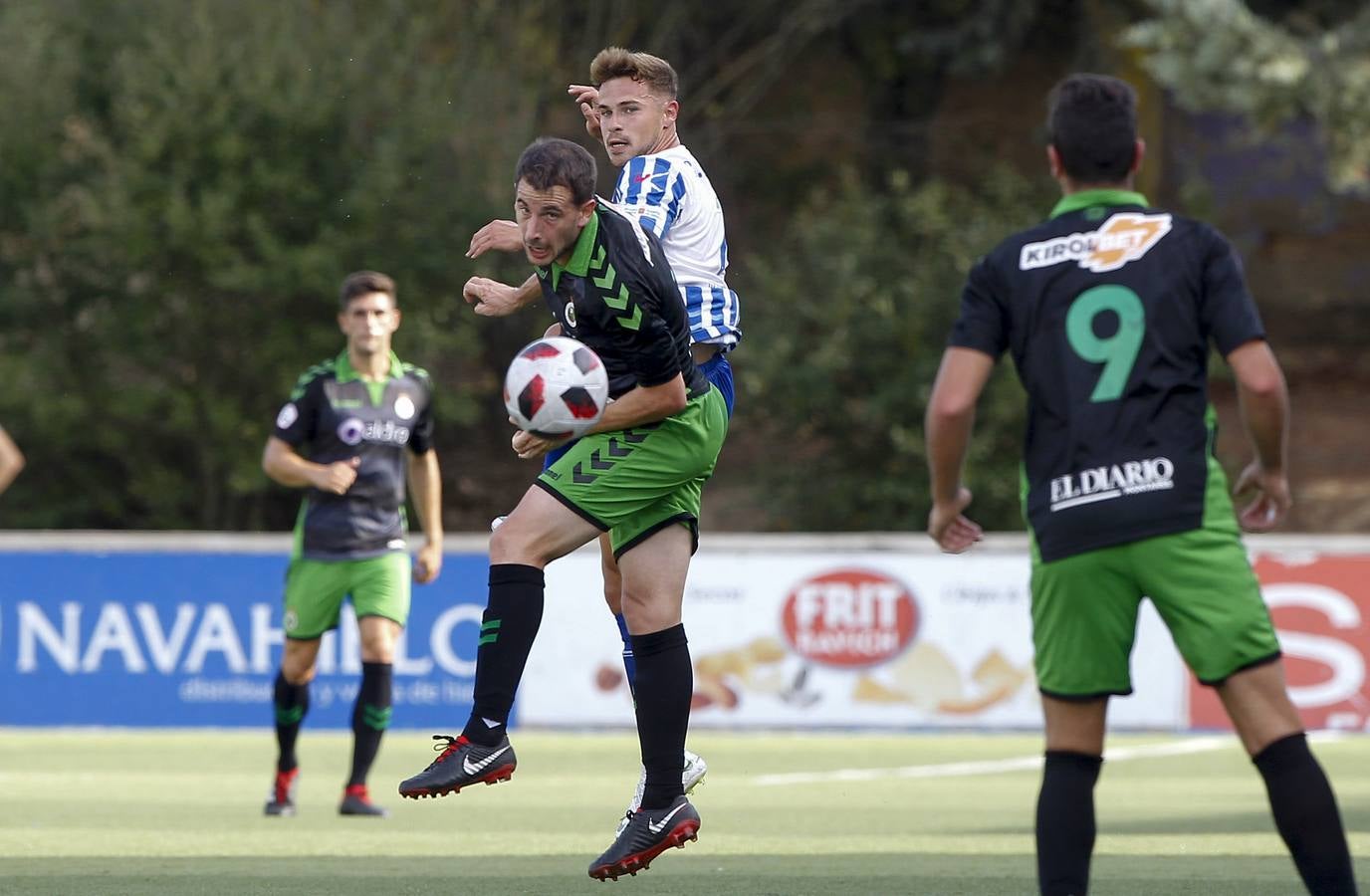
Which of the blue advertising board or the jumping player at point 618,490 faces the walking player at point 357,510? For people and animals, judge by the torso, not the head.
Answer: the blue advertising board

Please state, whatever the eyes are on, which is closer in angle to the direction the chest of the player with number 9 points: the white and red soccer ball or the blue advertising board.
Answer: the blue advertising board

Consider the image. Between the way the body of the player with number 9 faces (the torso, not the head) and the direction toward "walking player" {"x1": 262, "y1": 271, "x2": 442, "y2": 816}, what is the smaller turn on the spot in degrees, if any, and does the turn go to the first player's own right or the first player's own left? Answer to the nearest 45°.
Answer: approximately 45° to the first player's own left

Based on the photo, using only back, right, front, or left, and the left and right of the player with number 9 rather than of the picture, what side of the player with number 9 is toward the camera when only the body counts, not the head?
back

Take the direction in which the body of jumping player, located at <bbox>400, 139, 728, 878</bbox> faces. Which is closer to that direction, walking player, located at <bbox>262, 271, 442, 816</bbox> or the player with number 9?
the player with number 9

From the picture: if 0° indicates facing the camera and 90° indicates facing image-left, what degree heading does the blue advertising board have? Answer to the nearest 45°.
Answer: approximately 0°

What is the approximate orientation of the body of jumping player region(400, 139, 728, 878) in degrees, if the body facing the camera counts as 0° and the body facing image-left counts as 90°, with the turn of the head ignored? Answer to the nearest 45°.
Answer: approximately 45°
